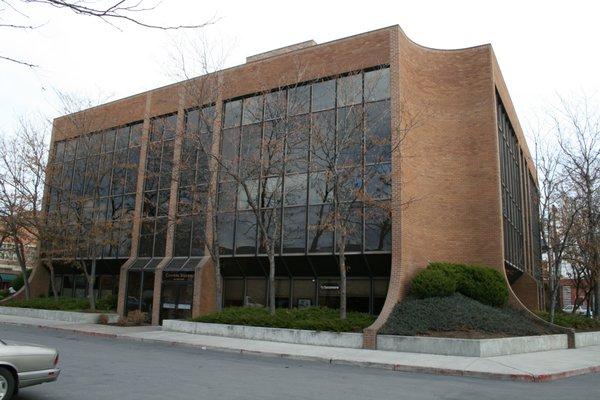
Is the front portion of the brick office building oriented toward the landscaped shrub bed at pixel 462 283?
no

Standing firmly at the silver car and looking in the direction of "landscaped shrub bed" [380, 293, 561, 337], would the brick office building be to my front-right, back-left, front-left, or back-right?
front-left

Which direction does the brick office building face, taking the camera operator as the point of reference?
facing the viewer and to the left of the viewer

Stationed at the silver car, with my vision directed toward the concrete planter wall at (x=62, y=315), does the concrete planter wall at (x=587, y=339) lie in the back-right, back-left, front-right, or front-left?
front-right

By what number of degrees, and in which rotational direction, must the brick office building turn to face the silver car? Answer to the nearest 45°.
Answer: approximately 45° to its left

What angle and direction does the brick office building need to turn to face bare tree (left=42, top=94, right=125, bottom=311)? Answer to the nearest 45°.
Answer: approximately 90° to its right

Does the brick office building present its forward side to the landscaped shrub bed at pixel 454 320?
no

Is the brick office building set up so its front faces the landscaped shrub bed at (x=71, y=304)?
no

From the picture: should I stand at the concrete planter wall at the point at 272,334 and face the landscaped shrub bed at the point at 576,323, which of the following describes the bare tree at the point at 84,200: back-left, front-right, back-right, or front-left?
back-left

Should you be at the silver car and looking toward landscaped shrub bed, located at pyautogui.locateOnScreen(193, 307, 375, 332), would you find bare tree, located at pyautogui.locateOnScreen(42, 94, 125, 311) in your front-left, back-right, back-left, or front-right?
front-left

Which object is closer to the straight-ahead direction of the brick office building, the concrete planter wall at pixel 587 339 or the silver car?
the silver car
